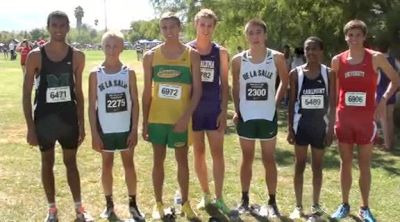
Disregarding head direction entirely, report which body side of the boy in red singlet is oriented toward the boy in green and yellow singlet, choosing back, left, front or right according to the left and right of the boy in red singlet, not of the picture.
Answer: right

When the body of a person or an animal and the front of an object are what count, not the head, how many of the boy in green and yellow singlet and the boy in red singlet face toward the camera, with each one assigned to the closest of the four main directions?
2

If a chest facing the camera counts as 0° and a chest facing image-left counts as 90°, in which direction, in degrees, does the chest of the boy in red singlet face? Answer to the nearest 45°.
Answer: approximately 0°

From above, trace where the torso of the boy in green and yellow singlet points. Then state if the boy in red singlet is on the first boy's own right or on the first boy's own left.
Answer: on the first boy's own left

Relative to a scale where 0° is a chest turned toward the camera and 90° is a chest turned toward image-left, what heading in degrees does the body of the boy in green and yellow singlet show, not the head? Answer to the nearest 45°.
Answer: approximately 0°
